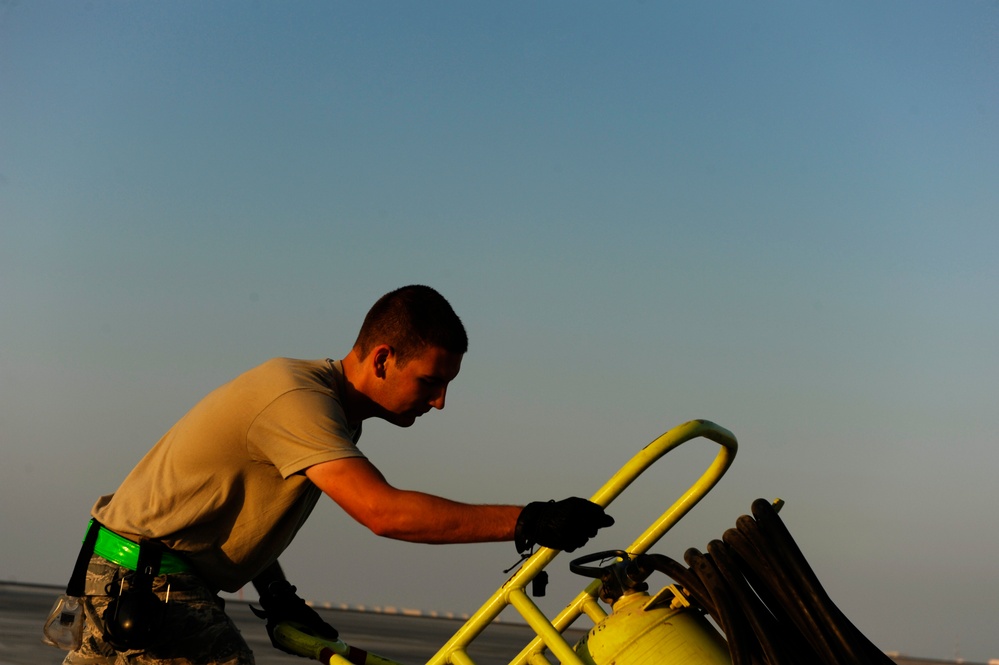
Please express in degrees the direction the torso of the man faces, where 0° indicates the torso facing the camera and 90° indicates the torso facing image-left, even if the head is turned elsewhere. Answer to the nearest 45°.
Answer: approximately 270°

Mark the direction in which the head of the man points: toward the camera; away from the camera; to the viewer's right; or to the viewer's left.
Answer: to the viewer's right

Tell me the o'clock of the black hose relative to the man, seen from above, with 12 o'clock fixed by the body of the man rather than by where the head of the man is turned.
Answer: The black hose is roughly at 1 o'clock from the man.

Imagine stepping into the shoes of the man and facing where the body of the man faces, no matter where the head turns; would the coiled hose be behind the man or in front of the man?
in front
